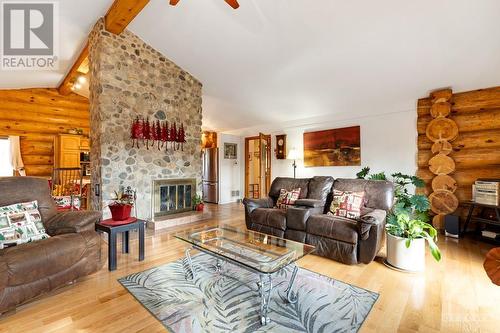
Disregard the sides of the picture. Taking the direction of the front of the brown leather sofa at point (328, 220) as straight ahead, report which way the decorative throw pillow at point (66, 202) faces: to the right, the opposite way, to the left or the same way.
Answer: to the left

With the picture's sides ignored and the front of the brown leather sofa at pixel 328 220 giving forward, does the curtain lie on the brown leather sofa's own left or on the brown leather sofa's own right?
on the brown leather sofa's own right

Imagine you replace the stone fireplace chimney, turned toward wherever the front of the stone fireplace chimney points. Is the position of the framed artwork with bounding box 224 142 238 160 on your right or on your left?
on your left

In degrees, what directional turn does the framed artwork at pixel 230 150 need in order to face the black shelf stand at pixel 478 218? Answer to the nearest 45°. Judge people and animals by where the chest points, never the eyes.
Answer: approximately 45° to its left

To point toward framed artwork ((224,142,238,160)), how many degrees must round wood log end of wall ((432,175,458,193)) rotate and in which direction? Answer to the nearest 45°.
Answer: approximately 90° to its right

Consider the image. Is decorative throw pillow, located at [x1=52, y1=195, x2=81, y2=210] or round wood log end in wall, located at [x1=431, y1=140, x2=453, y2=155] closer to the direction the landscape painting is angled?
the decorative throw pillow
